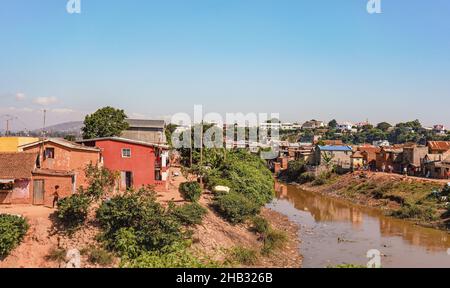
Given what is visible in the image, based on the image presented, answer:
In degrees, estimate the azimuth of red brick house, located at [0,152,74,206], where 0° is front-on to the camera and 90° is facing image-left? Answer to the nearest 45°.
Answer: approximately 0°

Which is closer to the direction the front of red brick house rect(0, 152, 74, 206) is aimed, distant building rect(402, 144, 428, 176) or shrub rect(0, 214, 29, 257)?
the shrub

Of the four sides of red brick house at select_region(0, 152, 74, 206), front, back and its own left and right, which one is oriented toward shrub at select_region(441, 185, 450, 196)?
left

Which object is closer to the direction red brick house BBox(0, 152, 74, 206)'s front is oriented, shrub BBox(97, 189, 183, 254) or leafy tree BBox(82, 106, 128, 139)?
the shrub

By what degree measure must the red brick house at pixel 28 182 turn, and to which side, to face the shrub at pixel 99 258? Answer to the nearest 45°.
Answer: approximately 45° to its left

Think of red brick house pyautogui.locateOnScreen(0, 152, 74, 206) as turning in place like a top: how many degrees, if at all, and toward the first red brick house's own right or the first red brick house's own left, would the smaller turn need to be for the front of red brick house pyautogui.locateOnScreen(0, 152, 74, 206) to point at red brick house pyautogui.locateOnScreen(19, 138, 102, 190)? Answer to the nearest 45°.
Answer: approximately 135° to the first red brick house's own left

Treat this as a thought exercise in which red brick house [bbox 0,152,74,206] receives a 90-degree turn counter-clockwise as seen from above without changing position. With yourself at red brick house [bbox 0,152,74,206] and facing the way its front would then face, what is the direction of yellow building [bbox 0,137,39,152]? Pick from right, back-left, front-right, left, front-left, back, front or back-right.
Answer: left

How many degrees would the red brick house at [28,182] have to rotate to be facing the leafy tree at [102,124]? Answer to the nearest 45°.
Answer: approximately 180°

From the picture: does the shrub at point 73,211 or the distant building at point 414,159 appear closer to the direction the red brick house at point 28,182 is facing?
the shrub

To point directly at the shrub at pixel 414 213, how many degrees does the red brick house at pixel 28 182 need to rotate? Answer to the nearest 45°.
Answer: approximately 90° to its left
